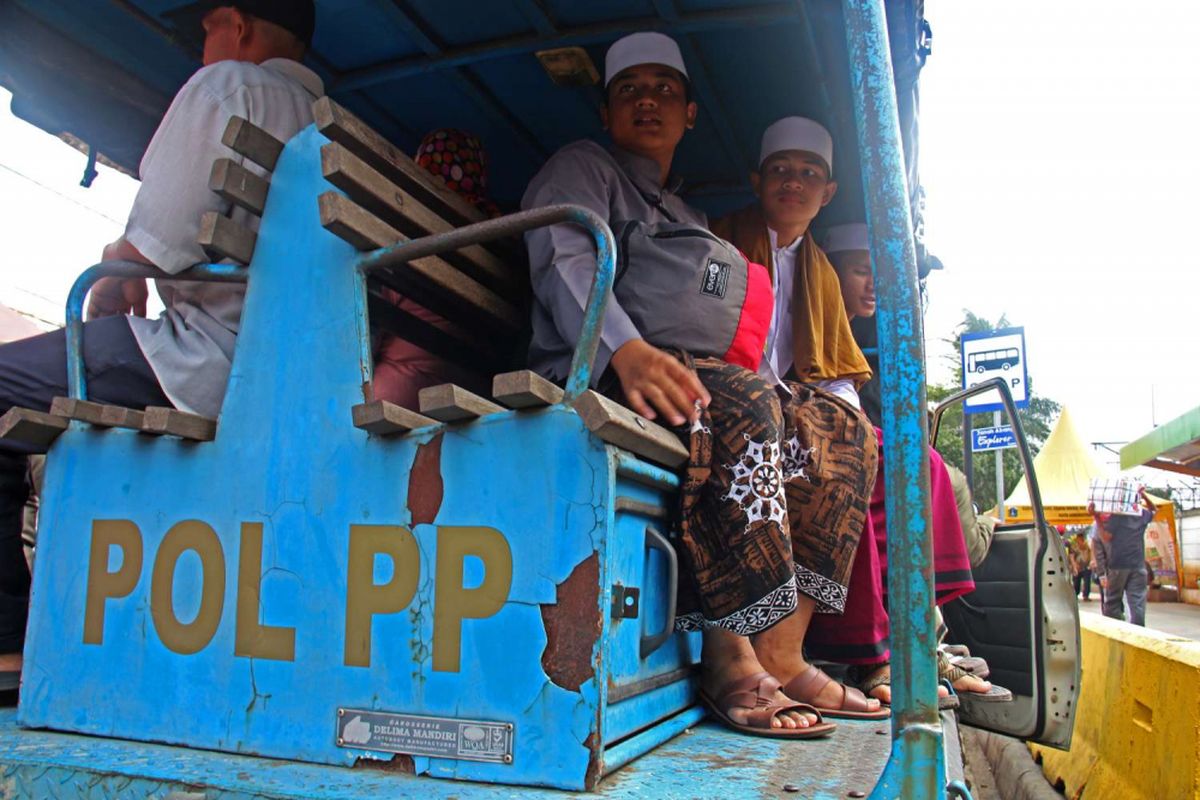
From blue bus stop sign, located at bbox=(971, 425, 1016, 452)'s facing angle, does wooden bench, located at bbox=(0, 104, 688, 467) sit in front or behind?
in front

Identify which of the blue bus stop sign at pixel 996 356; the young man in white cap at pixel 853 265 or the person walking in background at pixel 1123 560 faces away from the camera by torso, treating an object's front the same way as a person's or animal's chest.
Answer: the person walking in background

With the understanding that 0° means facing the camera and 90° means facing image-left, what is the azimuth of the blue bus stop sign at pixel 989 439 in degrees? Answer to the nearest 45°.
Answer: approximately 0°

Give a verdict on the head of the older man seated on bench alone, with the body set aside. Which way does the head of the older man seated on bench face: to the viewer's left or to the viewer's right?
to the viewer's left

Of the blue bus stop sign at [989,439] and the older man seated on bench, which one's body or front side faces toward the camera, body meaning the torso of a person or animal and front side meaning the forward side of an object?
the blue bus stop sign

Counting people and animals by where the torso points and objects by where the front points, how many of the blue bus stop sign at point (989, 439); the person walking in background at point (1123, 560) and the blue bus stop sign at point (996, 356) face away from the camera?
1

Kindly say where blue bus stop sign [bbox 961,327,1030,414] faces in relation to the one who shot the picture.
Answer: facing the viewer

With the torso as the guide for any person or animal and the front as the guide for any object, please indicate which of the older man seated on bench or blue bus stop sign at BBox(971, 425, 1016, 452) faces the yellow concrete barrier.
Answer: the blue bus stop sign

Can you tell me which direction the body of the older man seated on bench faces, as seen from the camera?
to the viewer's left

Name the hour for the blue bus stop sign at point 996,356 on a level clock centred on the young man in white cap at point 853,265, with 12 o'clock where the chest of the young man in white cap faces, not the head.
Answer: The blue bus stop sign is roughly at 8 o'clock from the young man in white cap.
